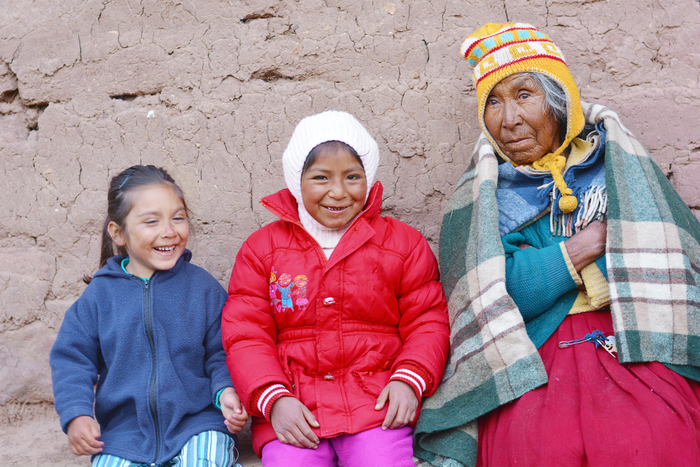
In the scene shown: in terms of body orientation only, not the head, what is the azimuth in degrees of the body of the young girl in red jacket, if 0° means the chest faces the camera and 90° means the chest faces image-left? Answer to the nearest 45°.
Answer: approximately 0°

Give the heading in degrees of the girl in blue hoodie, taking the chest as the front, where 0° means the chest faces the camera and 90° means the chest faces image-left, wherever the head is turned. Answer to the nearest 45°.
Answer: approximately 0°

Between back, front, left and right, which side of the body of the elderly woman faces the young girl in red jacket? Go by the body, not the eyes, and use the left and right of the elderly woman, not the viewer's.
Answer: right

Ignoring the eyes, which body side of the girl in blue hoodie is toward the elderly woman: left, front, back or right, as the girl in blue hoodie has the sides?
left
